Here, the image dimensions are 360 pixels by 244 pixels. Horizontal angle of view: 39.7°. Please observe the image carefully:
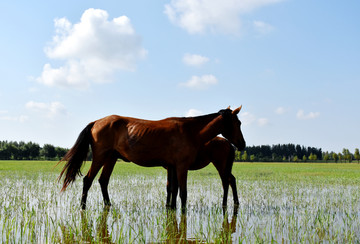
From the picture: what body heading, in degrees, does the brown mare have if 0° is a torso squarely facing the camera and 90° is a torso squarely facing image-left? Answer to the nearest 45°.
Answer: approximately 270°
